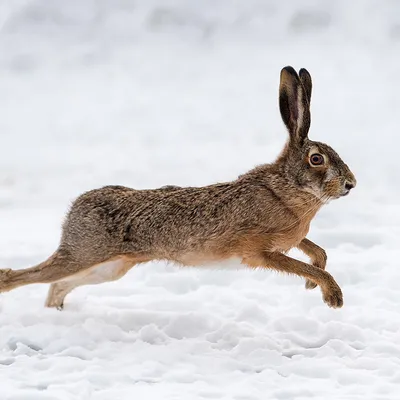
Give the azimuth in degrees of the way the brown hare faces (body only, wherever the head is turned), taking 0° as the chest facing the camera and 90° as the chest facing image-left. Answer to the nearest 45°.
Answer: approximately 270°
